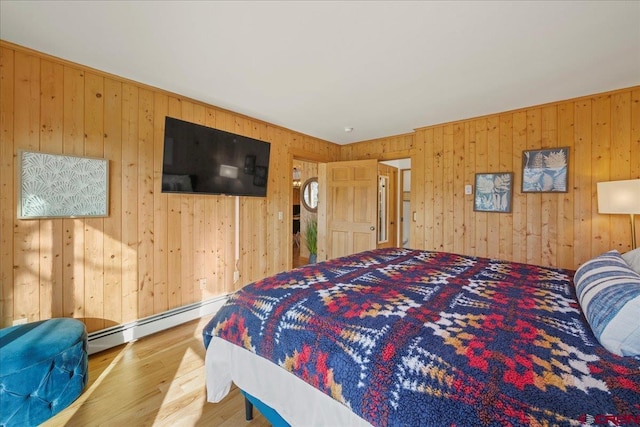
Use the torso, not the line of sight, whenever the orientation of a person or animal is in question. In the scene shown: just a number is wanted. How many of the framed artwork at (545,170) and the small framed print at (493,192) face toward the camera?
2

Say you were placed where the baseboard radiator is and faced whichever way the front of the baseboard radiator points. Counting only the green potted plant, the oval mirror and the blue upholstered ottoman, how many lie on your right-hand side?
1

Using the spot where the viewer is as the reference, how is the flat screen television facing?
facing the viewer and to the right of the viewer

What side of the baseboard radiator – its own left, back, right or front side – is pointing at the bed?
front

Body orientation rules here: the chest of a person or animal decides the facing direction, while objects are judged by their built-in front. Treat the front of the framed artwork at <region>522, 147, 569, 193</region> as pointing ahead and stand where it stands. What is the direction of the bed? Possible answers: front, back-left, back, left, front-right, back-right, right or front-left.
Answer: front

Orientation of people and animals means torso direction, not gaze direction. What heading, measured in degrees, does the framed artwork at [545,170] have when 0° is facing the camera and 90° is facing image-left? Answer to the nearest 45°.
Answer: approximately 0°

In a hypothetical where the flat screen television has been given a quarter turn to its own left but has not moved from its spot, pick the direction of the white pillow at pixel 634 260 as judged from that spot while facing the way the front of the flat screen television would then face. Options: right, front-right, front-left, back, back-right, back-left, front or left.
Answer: right

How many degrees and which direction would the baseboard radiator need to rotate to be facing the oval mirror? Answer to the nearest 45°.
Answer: approximately 90° to its left

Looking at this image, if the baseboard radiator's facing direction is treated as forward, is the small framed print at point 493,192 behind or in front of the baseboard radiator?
in front

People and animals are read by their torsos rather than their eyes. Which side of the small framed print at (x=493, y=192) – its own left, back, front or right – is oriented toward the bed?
front

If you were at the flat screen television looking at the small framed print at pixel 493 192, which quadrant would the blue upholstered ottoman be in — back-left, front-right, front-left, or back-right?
back-right
